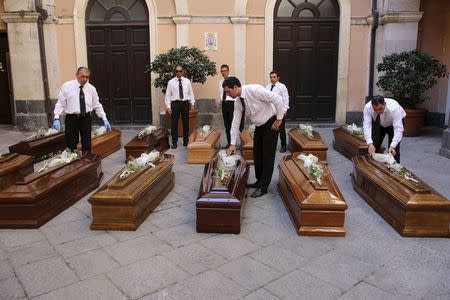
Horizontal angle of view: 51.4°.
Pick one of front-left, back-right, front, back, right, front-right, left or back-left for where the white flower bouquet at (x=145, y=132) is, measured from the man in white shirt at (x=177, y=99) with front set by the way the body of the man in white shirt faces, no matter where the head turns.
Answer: front-right

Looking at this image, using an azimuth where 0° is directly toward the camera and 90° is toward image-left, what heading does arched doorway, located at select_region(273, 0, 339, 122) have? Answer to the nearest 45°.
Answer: approximately 0°

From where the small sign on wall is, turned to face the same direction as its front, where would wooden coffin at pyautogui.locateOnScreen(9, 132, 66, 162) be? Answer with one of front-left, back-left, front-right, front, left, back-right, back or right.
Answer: front-right

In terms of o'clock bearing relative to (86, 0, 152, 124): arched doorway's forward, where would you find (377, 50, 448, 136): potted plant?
The potted plant is roughly at 10 o'clock from the arched doorway.

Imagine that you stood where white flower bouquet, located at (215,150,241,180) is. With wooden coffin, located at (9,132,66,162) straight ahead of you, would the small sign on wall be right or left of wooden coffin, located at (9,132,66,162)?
right

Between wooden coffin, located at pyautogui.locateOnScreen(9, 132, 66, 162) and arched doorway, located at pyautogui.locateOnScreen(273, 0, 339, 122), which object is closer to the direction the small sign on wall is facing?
the wooden coffin

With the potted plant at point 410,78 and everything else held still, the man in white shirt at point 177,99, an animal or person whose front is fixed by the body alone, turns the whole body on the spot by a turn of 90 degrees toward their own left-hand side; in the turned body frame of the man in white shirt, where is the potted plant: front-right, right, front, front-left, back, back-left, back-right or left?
front

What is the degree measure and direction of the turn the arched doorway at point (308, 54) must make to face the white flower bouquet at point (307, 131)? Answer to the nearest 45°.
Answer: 0° — it already faces it

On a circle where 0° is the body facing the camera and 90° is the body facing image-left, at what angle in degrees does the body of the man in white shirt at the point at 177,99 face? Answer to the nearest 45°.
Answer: approximately 0°

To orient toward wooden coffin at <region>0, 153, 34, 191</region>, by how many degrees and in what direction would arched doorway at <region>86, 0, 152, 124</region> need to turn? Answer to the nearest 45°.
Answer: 0° — it already faces it
